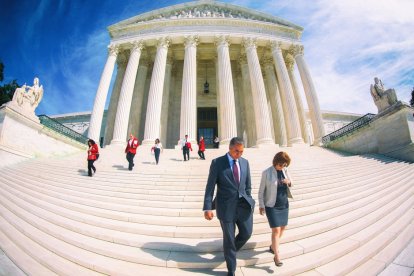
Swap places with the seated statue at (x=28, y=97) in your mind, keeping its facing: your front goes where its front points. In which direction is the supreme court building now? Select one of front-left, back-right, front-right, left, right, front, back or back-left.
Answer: back-left

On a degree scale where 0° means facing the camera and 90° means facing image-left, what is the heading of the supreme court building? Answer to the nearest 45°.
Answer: approximately 0°

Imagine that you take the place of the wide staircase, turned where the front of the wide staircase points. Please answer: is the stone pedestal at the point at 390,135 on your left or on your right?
on your left

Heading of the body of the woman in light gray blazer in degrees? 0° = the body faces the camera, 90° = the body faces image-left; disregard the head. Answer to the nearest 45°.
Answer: approximately 315°

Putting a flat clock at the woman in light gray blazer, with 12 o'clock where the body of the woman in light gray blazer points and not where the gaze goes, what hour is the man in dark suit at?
The man in dark suit is roughly at 3 o'clock from the woman in light gray blazer.

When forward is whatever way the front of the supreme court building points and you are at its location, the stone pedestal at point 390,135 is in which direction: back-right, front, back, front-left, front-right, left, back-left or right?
front-left

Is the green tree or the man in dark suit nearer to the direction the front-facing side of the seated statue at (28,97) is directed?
the man in dark suit

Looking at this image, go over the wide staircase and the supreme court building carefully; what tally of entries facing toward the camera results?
2
